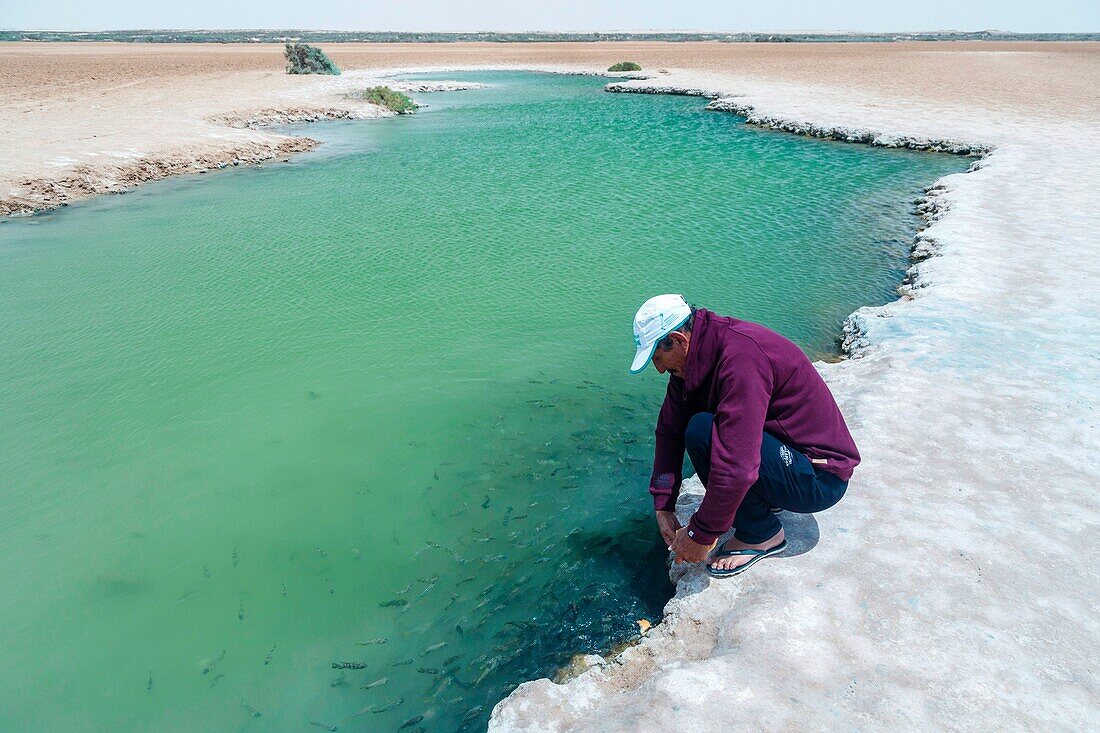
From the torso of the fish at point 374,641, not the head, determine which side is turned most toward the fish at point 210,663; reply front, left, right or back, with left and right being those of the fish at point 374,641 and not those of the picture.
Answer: back

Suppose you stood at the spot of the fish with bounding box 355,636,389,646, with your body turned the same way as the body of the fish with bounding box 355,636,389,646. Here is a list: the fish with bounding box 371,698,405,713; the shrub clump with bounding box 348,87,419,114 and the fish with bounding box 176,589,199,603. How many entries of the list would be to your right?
1

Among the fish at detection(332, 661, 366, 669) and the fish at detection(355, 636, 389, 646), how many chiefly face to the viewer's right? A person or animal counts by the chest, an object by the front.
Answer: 2

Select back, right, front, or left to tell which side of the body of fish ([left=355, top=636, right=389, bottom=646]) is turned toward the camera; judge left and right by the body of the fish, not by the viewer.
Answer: right

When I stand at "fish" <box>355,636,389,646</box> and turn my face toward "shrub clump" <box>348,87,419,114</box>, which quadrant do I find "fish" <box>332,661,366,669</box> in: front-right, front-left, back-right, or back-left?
back-left

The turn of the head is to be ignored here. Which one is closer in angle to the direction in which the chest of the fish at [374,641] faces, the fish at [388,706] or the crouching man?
the crouching man

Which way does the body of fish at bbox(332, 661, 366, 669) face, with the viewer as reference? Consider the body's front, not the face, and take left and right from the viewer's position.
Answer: facing to the right of the viewer

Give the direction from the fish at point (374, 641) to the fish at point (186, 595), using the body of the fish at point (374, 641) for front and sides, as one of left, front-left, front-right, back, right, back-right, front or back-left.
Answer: back-left

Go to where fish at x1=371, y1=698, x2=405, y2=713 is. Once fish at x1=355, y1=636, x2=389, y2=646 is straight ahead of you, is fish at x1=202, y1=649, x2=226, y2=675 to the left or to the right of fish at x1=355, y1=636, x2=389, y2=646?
left

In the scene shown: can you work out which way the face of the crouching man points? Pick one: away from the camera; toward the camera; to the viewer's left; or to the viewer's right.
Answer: to the viewer's left

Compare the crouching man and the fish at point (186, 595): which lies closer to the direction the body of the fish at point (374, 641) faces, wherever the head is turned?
the crouching man

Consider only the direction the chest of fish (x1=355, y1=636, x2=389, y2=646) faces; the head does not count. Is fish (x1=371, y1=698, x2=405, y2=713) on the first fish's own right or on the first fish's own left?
on the first fish's own right

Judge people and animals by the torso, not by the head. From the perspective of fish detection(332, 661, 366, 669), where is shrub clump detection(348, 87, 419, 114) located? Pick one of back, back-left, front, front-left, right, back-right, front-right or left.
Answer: left
